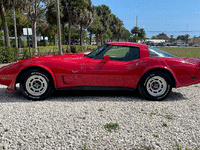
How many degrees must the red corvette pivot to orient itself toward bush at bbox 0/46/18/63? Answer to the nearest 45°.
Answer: approximately 45° to its right

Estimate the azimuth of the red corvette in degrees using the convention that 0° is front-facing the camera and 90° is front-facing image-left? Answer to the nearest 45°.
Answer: approximately 90°

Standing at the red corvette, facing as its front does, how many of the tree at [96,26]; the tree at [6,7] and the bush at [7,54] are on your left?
0

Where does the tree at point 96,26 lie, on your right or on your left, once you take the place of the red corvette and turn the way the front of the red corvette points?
on your right
